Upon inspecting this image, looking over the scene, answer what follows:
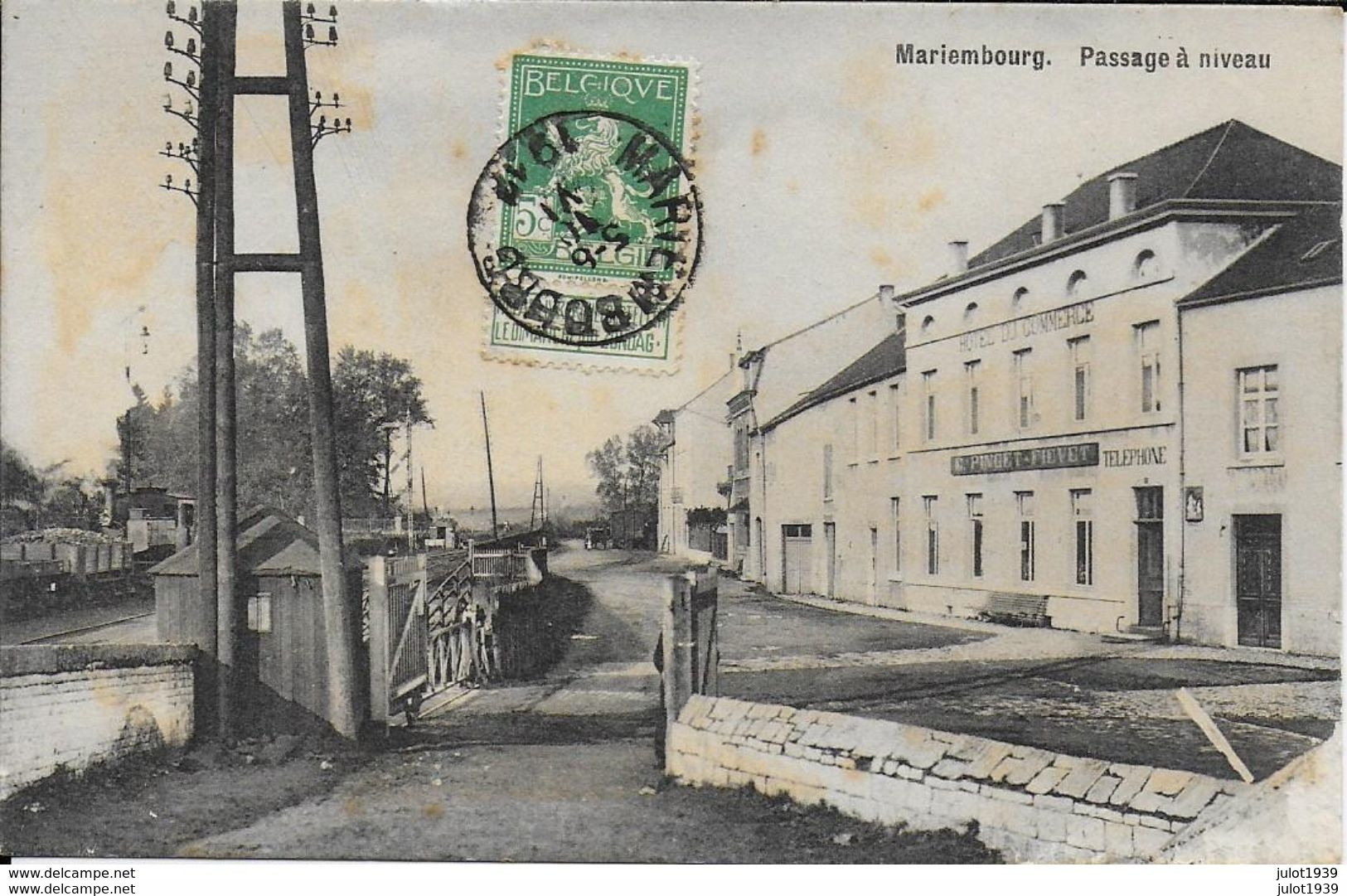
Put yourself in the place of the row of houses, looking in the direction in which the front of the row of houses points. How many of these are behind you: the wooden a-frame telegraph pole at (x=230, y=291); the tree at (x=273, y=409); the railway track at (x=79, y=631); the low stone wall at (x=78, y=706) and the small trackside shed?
0

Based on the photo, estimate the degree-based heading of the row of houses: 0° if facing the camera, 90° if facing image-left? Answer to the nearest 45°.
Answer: approximately 45°

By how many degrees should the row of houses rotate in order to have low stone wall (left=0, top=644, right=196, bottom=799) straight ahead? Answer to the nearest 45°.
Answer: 0° — it already faces it

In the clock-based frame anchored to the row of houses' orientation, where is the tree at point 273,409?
The tree is roughly at 1 o'clock from the row of houses.

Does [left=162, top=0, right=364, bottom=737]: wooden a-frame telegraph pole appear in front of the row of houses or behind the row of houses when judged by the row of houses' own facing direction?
in front

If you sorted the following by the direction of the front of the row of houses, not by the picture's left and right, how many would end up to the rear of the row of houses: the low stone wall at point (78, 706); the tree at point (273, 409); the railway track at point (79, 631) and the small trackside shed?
0

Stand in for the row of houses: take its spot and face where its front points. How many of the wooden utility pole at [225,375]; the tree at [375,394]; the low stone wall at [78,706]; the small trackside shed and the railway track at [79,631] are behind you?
0

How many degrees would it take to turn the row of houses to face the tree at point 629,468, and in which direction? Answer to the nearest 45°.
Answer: approximately 45° to its right

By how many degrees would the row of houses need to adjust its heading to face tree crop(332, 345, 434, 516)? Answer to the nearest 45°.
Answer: approximately 45° to its right
